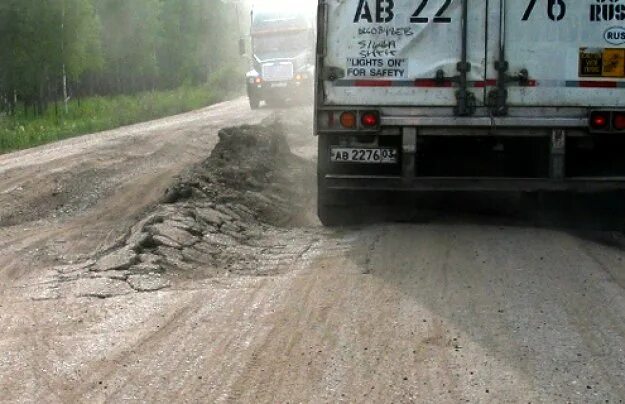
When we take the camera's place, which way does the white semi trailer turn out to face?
facing away from the viewer

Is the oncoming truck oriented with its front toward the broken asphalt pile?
yes

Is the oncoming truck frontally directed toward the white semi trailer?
yes

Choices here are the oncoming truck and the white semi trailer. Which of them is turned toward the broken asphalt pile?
the oncoming truck

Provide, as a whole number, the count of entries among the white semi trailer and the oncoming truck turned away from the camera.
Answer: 1

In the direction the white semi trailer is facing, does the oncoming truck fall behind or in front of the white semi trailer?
in front

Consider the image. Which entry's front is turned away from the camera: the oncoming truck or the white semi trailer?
the white semi trailer

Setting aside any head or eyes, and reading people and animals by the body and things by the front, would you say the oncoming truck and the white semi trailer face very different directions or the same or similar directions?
very different directions

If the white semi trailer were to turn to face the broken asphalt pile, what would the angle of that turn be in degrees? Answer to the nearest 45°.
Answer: approximately 90° to its left

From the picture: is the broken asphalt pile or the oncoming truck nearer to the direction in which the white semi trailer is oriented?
the oncoming truck
